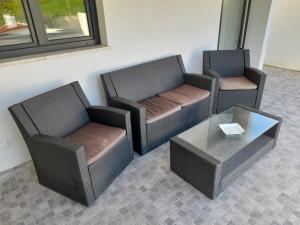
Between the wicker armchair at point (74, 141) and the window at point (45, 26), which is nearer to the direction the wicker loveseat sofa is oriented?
the wicker armchair

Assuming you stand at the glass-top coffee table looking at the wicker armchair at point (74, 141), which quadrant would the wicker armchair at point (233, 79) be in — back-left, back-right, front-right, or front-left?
back-right

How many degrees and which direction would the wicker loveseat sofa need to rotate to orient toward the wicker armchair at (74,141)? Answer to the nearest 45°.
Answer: approximately 90° to its right

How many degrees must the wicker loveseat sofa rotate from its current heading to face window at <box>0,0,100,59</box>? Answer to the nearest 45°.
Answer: approximately 135° to its right

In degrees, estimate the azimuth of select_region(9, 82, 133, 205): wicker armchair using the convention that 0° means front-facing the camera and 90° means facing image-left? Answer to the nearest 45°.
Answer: approximately 315°

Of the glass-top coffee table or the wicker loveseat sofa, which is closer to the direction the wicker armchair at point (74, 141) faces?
the glass-top coffee table

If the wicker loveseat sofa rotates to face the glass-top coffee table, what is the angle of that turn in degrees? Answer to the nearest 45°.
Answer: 0° — it already faces it

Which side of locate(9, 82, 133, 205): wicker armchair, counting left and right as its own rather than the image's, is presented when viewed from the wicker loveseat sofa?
left
